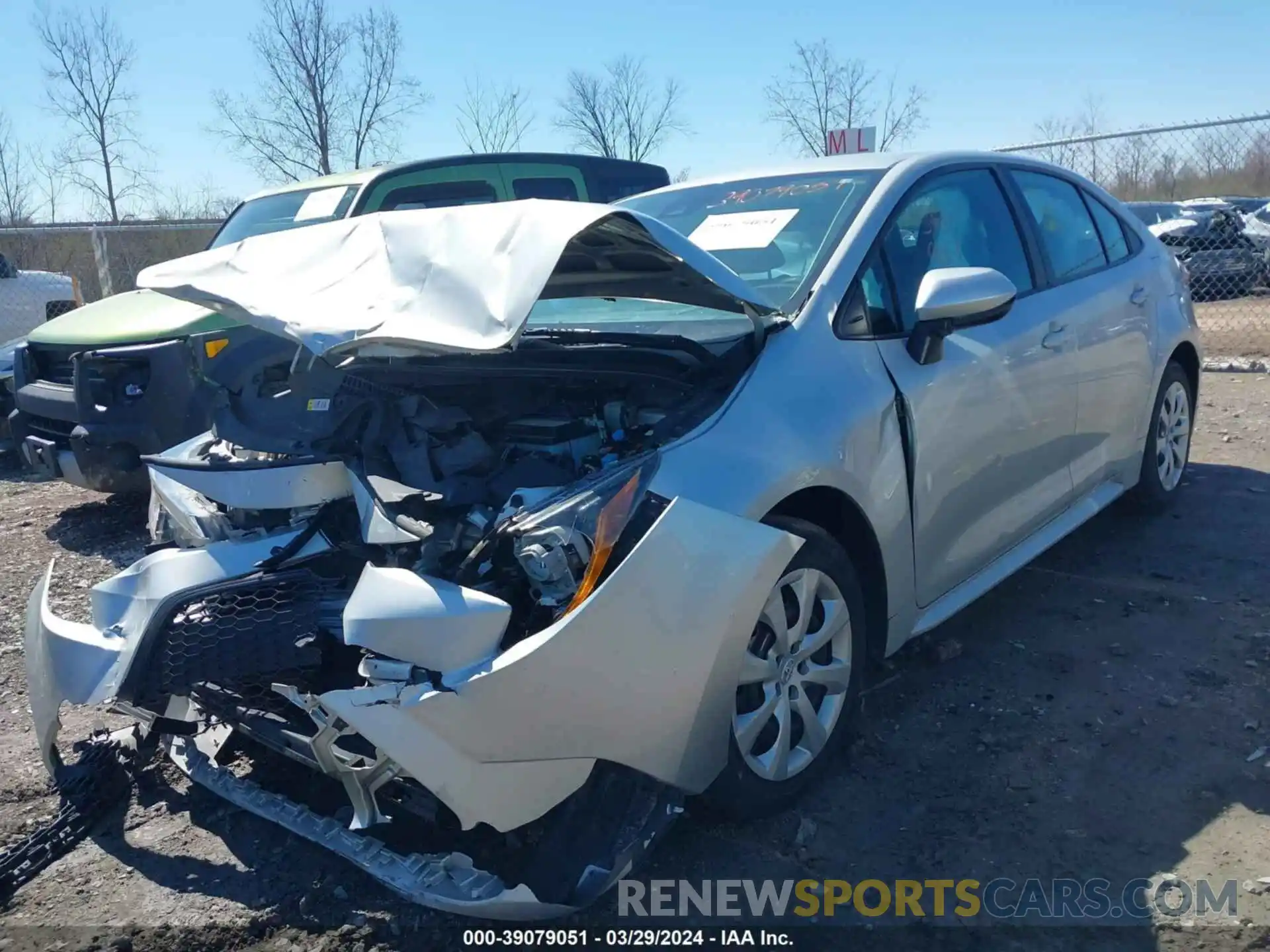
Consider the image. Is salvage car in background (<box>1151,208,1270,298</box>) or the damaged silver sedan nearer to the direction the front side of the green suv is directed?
the damaged silver sedan

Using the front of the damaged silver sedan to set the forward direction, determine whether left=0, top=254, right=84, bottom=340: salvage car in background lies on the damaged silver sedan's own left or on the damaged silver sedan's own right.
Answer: on the damaged silver sedan's own right

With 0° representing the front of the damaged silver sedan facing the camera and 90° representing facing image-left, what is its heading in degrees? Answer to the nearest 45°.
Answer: approximately 45°

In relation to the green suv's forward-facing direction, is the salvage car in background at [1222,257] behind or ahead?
behind

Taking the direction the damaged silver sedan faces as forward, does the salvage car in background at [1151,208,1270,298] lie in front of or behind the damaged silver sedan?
behind

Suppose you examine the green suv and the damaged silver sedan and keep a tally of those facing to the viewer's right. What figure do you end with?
0

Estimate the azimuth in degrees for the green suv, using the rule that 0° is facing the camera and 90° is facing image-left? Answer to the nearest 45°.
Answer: approximately 45°

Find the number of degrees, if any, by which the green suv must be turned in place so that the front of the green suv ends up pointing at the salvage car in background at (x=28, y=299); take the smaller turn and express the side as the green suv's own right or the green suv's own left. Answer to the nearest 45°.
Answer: approximately 135° to the green suv's own right
